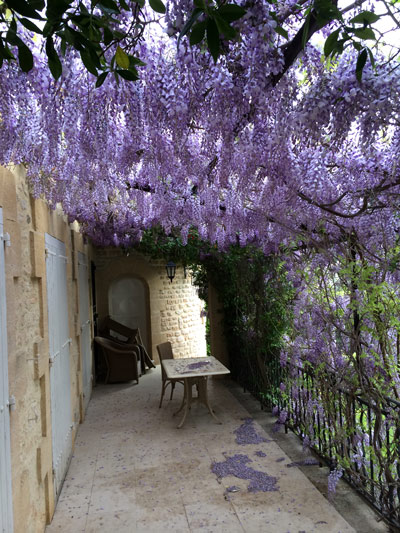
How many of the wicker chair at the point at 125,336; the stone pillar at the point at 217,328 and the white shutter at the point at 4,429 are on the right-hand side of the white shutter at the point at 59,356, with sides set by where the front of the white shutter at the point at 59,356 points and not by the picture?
1

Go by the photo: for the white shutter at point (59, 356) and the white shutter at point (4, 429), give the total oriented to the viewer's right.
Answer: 2

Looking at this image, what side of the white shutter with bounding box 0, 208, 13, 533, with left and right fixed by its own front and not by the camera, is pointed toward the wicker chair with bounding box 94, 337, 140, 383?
left

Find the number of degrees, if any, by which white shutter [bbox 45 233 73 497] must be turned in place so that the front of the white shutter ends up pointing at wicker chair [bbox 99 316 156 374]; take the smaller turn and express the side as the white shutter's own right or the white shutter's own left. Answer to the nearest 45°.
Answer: approximately 90° to the white shutter's own left

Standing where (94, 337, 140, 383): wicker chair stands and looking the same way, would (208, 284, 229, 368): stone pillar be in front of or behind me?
in front

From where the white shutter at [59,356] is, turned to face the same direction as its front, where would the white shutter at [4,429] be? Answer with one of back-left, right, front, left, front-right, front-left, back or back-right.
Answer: right

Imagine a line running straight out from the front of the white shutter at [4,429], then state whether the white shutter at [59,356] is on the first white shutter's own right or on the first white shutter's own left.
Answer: on the first white shutter's own left

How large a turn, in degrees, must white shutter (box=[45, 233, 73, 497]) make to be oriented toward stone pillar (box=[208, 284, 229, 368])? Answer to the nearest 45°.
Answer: approximately 45° to its left

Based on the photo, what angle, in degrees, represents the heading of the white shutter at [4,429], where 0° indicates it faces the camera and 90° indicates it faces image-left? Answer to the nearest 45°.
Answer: approximately 270°

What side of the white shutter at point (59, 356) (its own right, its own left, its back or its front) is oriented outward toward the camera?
right
